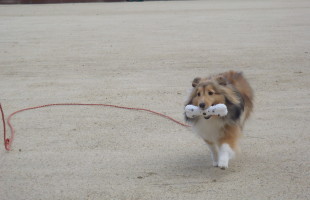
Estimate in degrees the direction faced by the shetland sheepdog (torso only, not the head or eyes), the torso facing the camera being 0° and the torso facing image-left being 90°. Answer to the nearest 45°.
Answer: approximately 45°
